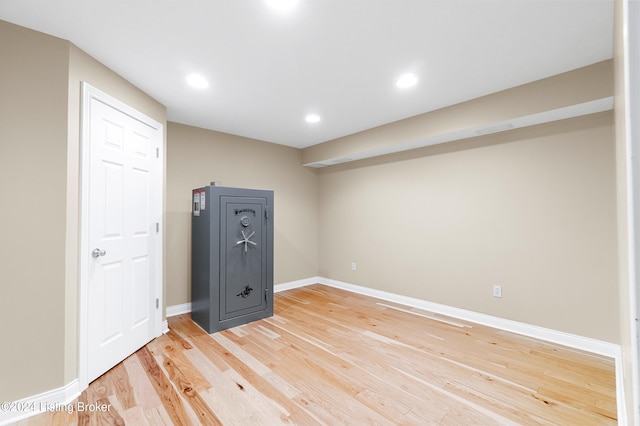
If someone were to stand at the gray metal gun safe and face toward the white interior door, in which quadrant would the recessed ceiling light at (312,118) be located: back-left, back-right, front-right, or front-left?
back-left

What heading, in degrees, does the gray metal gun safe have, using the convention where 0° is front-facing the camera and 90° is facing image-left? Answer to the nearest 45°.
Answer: approximately 315°

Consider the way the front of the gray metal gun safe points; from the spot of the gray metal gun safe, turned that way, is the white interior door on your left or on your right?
on your right

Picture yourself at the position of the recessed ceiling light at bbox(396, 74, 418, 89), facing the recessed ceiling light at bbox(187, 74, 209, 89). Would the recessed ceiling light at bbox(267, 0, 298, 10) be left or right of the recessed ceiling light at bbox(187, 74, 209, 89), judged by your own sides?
left
